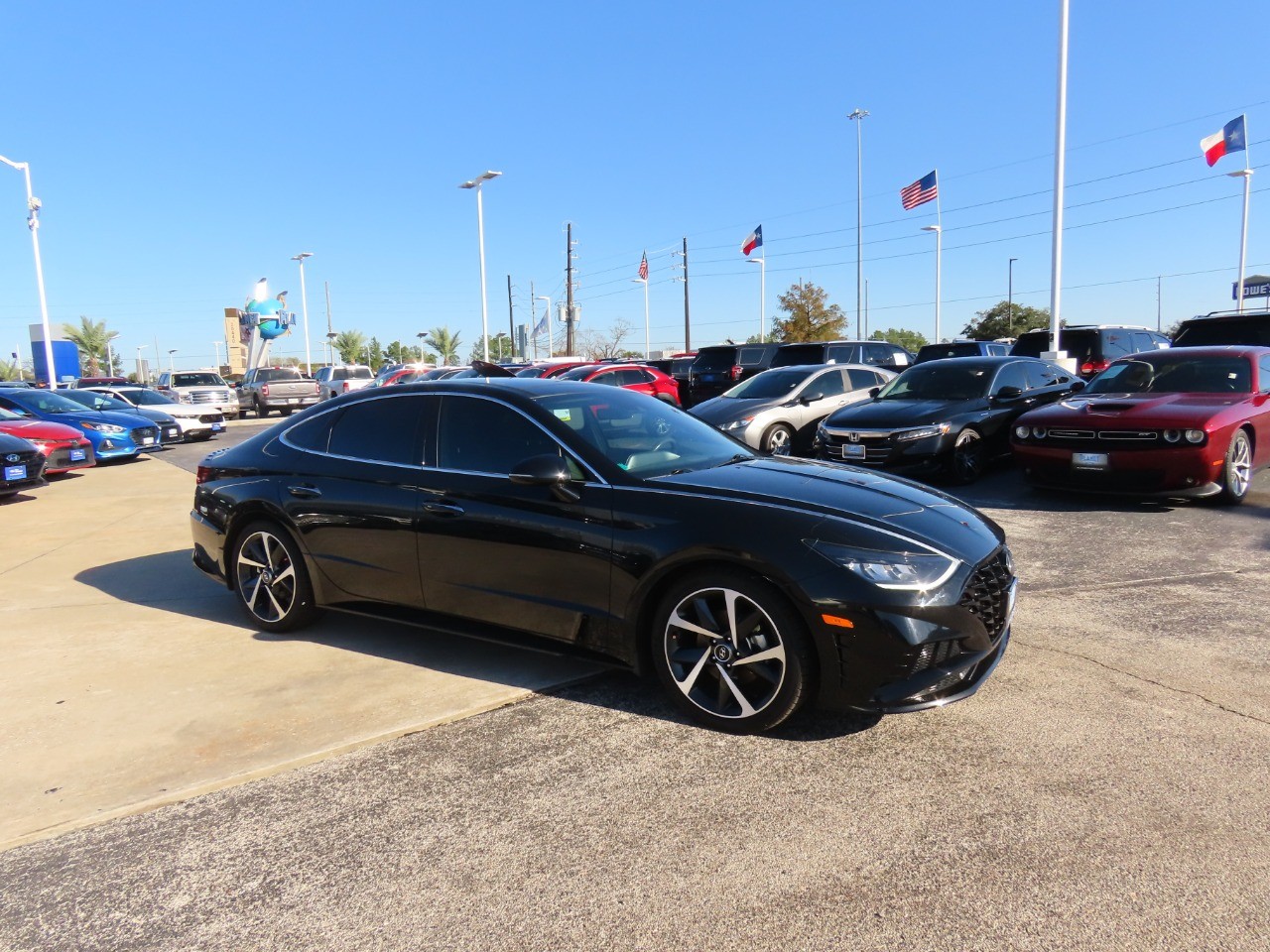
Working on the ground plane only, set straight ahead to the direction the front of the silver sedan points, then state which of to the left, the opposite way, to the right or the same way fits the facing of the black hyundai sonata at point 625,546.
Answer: to the left

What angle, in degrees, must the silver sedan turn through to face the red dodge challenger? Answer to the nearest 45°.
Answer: approximately 90° to its left

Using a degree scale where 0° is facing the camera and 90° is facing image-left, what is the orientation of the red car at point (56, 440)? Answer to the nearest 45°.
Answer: approximately 315°

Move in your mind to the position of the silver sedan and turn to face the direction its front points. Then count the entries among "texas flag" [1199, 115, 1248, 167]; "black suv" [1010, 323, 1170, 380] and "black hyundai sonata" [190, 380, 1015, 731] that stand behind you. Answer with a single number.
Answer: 2

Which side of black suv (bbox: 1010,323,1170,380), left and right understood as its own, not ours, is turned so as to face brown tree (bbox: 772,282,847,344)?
left

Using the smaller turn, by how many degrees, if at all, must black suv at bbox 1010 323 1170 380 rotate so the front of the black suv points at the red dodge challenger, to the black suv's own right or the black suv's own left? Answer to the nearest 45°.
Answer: approximately 135° to the black suv's own right

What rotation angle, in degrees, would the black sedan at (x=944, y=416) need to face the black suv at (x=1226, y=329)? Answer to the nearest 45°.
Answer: approximately 180°

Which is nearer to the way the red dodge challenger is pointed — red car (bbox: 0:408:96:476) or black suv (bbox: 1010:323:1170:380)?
the red car

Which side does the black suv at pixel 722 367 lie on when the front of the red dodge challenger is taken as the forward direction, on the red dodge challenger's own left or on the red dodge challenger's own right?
on the red dodge challenger's own right

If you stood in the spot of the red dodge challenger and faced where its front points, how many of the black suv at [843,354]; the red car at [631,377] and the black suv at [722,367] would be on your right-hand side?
3
